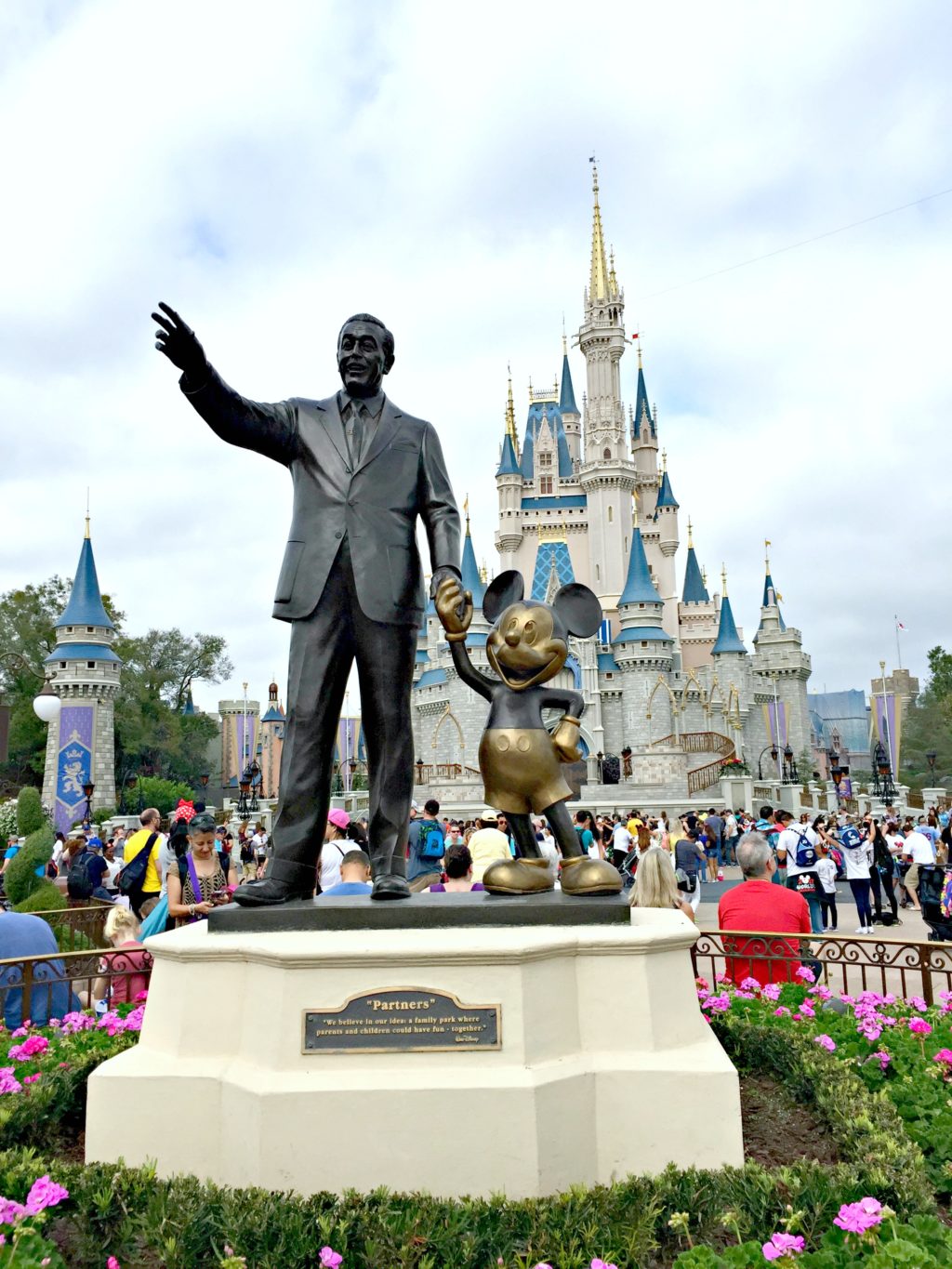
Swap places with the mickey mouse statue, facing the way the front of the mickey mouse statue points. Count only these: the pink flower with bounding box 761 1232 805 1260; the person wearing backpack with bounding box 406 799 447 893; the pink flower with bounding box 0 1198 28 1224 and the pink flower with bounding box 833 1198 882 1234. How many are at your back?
1

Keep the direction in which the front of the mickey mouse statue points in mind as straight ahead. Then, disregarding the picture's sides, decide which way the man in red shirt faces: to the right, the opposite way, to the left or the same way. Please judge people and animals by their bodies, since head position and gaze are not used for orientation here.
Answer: the opposite way

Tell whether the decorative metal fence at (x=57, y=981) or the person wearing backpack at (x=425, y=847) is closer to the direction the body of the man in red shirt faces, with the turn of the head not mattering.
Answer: the person wearing backpack

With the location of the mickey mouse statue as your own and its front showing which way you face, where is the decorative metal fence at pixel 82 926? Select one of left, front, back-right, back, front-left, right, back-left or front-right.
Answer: back-right

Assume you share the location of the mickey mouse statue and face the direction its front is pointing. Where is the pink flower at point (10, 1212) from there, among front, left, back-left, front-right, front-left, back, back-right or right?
front-right

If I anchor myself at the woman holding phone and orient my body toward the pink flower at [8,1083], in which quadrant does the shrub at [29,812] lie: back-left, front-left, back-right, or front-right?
back-right

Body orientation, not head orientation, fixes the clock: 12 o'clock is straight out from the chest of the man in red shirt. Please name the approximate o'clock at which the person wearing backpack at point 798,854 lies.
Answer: The person wearing backpack is roughly at 12 o'clock from the man in red shirt.

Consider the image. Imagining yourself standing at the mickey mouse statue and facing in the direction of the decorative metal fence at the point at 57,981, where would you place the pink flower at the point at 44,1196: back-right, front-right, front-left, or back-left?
front-left

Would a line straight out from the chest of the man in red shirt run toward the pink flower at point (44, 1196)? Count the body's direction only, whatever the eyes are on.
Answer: no

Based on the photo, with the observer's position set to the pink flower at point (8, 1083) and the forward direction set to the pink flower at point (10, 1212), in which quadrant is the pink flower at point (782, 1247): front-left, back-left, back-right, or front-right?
front-left

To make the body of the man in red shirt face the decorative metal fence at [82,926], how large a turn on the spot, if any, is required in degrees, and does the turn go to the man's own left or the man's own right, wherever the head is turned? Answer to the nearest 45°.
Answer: approximately 90° to the man's own left

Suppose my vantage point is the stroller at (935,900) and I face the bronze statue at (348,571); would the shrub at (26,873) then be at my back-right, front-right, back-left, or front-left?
front-right

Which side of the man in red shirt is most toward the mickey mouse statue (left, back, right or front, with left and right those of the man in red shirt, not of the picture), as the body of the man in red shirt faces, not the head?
back

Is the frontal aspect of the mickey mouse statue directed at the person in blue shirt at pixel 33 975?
no

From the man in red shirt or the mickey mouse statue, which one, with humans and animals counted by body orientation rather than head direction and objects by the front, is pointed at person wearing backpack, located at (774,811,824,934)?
the man in red shirt

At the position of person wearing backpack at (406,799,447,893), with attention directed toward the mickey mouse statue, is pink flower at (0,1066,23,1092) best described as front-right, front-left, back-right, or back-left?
front-right

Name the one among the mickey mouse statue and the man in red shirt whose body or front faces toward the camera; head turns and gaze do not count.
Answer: the mickey mouse statue

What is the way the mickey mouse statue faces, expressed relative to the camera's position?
facing the viewer

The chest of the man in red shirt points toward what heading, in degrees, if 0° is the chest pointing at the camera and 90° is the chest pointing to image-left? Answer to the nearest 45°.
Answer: approximately 180°
